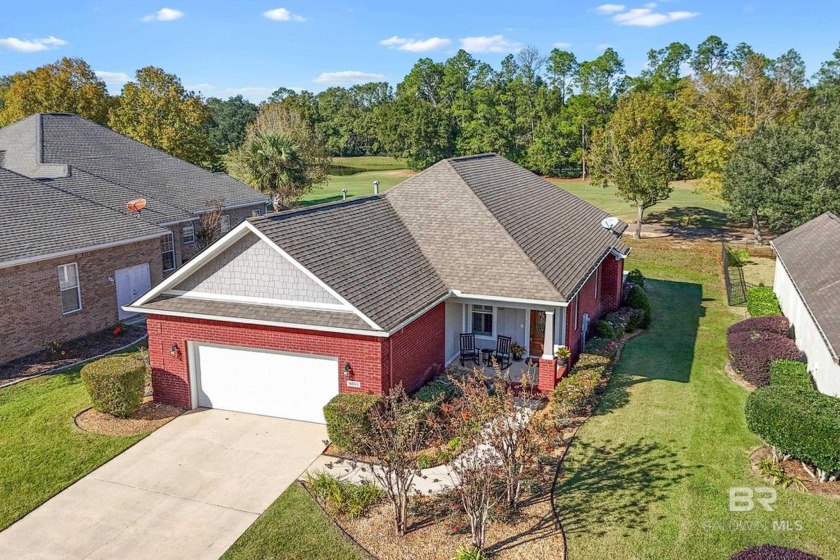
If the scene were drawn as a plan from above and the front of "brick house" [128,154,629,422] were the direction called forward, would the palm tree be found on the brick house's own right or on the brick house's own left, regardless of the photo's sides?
on the brick house's own right

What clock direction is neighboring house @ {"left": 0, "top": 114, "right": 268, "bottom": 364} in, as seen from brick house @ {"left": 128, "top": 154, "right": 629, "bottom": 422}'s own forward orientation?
The neighboring house is roughly at 3 o'clock from the brick house.

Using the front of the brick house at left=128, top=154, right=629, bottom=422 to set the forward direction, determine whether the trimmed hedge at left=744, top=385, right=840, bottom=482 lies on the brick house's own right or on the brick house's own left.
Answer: on the brick house's own left

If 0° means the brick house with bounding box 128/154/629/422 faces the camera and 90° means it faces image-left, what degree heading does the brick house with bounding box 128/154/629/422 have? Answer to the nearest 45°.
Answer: approximately 45°

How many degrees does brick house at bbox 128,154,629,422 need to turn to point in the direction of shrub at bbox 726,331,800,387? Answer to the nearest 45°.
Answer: approximately 135° to its left

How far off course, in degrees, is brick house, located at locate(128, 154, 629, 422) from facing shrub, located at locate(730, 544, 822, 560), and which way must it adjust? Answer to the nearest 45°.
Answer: approximately 90° to its left

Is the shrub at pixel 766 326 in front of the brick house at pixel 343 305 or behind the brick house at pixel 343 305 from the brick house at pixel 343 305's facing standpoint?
behind

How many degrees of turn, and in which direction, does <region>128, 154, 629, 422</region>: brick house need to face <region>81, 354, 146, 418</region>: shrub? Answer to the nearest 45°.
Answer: approximately 45° to its right

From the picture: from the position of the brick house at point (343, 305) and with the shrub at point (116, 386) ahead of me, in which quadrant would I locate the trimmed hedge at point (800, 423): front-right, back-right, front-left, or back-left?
back-left
